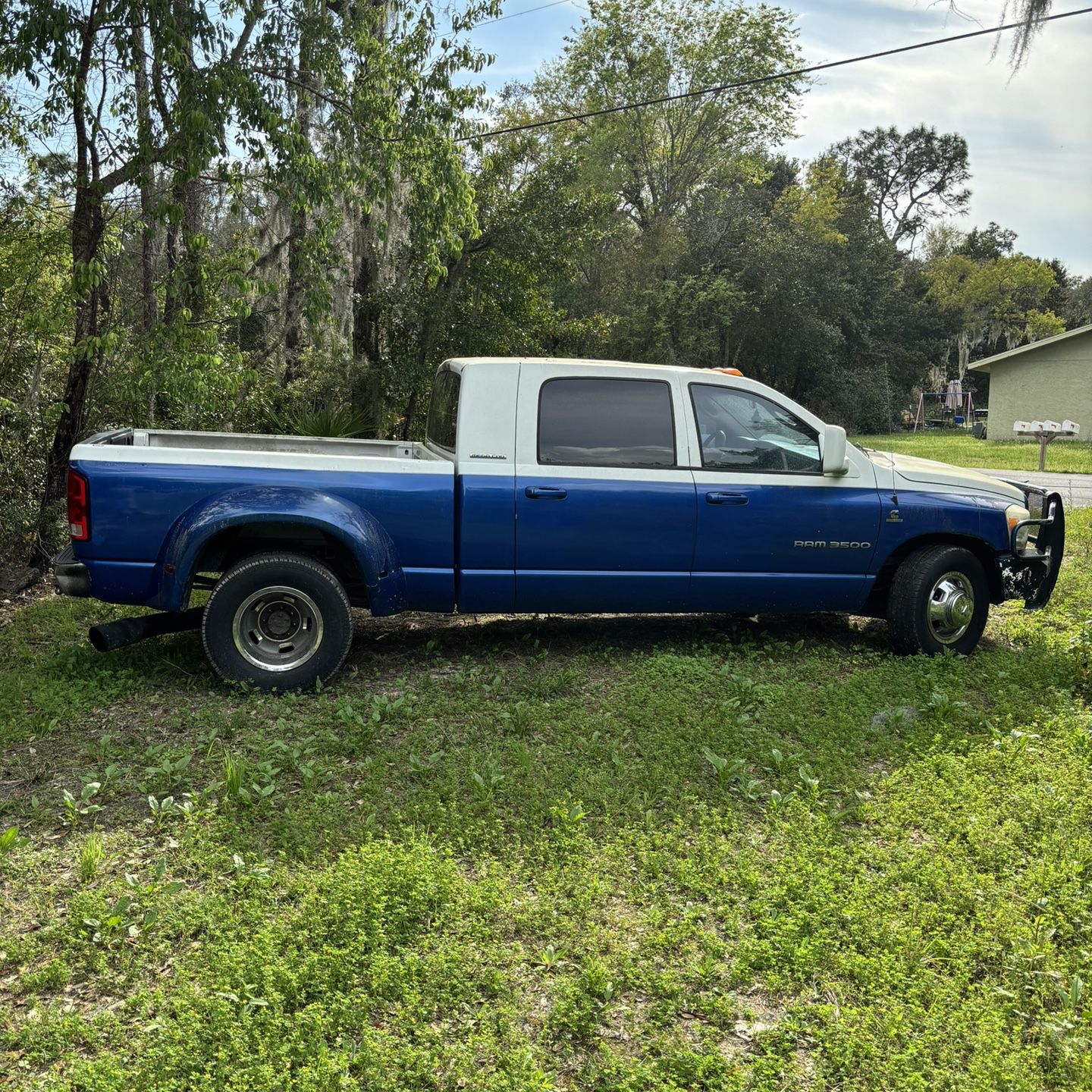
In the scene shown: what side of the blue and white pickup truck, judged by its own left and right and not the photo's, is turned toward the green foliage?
left

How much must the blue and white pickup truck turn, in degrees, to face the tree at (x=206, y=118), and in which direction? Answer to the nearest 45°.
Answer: approximately 135° to its left

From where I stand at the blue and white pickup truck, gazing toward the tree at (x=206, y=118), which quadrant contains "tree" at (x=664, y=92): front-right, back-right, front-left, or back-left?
front-right

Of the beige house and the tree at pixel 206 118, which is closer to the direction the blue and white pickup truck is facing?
the beige house

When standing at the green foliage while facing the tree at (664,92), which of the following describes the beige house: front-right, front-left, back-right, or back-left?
front-right

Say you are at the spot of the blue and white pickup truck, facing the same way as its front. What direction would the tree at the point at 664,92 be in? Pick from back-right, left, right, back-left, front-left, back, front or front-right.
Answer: left

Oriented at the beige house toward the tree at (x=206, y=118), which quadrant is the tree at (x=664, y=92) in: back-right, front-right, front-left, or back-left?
front-right

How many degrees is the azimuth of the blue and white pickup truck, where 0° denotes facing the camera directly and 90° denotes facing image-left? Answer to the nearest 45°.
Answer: approximately 270°
